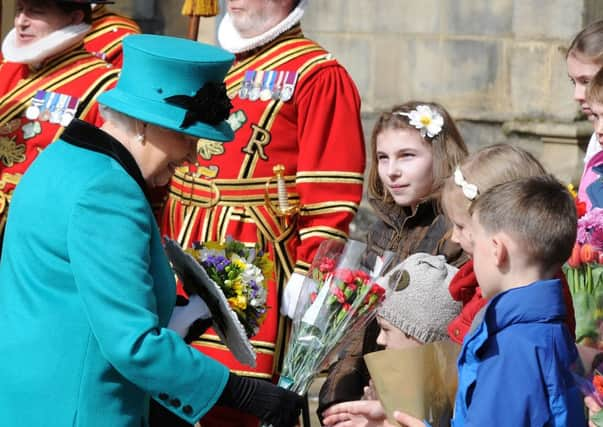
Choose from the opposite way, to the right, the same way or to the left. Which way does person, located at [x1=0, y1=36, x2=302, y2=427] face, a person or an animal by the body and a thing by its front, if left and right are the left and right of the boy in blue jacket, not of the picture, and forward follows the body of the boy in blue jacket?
the opposite way

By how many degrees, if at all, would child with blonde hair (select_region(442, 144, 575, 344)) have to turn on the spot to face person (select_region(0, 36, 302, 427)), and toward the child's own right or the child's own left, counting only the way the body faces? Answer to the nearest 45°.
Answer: approximately 45° to the child's own left

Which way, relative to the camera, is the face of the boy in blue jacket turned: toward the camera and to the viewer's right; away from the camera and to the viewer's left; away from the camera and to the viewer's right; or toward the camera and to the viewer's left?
away from the camera and to the viewer's left

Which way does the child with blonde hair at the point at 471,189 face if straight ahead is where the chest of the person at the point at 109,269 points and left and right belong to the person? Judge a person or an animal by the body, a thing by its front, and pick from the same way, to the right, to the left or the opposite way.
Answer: the opposite way

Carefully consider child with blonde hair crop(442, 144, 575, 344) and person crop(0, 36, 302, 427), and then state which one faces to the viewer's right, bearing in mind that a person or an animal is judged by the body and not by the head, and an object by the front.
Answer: the person

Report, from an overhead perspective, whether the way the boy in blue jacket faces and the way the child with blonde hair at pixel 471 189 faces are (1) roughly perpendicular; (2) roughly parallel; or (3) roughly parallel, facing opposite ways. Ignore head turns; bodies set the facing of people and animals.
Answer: roughly parallel

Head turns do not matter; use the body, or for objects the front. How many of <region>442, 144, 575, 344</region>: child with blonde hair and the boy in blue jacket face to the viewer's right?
0

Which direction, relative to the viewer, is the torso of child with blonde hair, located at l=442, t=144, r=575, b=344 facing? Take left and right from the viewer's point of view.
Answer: facing to the left of the viewer

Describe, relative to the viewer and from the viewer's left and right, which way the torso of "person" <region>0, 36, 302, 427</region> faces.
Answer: facing to the right of the viewer

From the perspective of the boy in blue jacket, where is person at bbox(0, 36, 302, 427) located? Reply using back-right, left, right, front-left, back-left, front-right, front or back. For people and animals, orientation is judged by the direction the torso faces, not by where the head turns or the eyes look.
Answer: front

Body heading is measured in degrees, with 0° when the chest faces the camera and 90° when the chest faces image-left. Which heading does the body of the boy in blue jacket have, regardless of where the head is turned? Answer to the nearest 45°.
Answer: approximately 90°

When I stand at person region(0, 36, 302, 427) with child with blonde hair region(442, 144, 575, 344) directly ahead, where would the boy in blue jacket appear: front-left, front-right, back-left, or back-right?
front-right

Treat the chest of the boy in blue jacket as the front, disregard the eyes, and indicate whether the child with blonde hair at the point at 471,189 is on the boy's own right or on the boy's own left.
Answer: on the boy's own right

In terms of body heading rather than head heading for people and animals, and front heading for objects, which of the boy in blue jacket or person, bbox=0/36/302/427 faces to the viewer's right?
the person

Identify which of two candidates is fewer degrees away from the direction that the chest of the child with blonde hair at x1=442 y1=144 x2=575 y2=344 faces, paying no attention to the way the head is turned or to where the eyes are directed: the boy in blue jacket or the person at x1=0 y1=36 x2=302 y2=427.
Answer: the person
